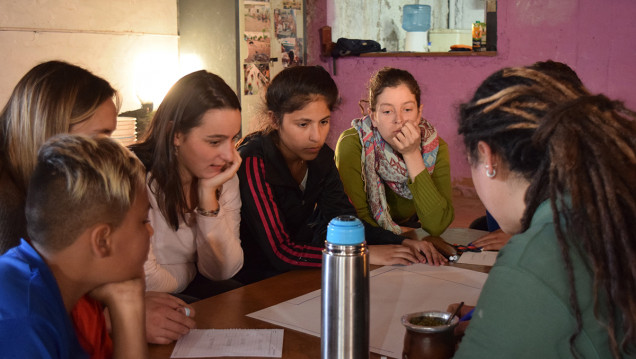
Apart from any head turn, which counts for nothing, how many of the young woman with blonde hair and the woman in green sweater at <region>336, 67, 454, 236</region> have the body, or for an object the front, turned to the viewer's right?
1

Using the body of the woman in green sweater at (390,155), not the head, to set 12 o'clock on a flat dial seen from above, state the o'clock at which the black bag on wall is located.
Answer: The black bag on wall is roughly at 6 o'clock from the woman in green sweater.

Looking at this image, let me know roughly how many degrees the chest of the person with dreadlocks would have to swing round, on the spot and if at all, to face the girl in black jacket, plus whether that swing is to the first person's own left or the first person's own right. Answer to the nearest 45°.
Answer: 0° — they already face them

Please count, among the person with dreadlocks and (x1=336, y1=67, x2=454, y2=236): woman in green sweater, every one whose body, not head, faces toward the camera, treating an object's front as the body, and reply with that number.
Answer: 1

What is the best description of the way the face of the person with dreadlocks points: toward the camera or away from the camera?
away from the camera

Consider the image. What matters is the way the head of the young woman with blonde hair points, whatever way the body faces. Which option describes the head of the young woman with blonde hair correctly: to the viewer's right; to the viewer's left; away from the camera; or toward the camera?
to the viewer's right

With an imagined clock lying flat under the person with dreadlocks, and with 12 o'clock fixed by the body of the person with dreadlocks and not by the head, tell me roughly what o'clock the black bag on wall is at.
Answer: The black bag on wall is roughly at 1 o'clock from the person with dreadlocks.

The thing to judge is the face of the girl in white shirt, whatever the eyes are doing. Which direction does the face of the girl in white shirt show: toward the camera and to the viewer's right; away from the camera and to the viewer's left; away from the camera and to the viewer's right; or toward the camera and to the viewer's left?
toward the camera and to the viewer's right

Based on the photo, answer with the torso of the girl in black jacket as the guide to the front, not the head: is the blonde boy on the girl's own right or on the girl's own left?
on the girl's own right

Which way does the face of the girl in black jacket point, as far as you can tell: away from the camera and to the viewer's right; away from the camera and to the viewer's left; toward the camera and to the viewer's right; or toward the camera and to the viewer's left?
toward the camera and to the viewer's right

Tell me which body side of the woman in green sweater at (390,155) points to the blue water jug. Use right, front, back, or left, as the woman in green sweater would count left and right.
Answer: back

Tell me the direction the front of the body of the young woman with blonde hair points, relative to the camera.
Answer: to the viewer's right

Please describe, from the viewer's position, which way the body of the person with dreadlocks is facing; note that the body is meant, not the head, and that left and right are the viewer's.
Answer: facing away from the viewer and to the left of the viewer
